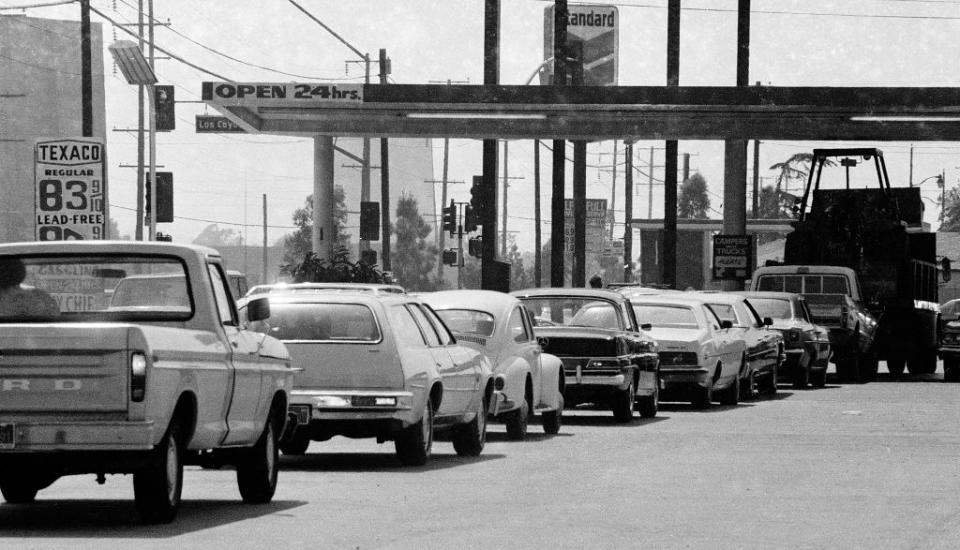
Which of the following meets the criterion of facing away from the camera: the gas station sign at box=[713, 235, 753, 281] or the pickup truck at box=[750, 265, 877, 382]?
the pickup truck

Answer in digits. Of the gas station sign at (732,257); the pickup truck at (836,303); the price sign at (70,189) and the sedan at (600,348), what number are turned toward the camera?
2

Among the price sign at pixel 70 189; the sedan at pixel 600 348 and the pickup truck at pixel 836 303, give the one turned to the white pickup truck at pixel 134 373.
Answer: the price sign

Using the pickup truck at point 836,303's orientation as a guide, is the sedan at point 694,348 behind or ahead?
behind

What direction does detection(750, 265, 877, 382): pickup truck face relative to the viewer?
away from the camera

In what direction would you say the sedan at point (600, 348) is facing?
away from the camera

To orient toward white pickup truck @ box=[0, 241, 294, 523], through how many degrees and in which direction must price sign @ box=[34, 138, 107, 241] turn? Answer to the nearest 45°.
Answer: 0° — it already faces it

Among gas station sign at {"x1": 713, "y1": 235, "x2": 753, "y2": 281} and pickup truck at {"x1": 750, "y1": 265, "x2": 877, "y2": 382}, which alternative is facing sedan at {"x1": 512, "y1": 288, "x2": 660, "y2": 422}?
the gas station sign

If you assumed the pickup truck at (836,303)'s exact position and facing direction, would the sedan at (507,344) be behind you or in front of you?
behind
